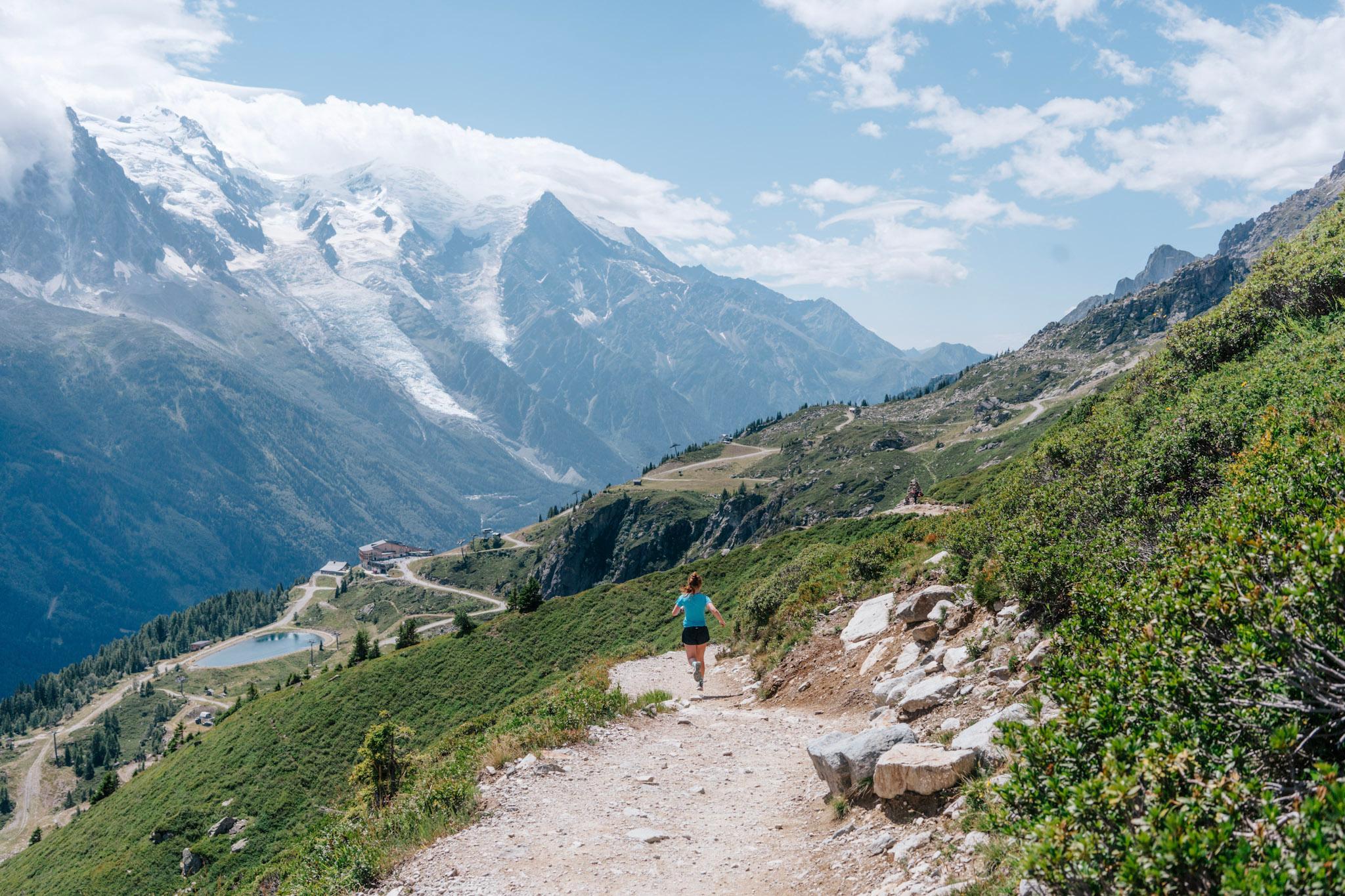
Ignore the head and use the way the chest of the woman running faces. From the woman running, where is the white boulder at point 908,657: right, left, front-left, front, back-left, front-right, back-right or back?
back-right

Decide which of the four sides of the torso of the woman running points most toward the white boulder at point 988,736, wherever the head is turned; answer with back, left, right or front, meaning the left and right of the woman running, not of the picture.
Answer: back

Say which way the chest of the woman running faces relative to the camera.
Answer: away from the camera

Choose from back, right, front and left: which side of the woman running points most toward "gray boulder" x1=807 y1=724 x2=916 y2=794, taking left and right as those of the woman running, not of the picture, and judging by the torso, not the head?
back

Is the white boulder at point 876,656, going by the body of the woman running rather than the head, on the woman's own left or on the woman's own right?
on the woman's own right

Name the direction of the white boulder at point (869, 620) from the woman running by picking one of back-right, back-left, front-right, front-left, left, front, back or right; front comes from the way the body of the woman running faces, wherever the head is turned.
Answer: right

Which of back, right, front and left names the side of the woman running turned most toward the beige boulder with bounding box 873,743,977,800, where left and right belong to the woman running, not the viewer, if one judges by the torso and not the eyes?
back

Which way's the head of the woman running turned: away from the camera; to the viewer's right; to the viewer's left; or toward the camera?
away from the camera
